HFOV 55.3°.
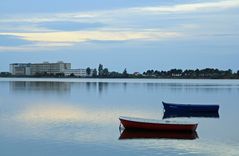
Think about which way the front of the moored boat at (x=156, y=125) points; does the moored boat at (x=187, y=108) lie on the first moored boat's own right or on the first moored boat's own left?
on the first moored boat's own right

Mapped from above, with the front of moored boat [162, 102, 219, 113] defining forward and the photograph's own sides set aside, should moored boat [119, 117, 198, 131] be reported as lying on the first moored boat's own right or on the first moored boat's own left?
on the first moored boat's own left

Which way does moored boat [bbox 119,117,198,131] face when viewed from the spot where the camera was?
facing to the left of the viewer

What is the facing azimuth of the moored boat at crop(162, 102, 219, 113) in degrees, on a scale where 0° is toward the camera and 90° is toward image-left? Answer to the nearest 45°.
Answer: approximately 90°

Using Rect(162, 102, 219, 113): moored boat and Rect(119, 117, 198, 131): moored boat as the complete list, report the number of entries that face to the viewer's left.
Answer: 2
